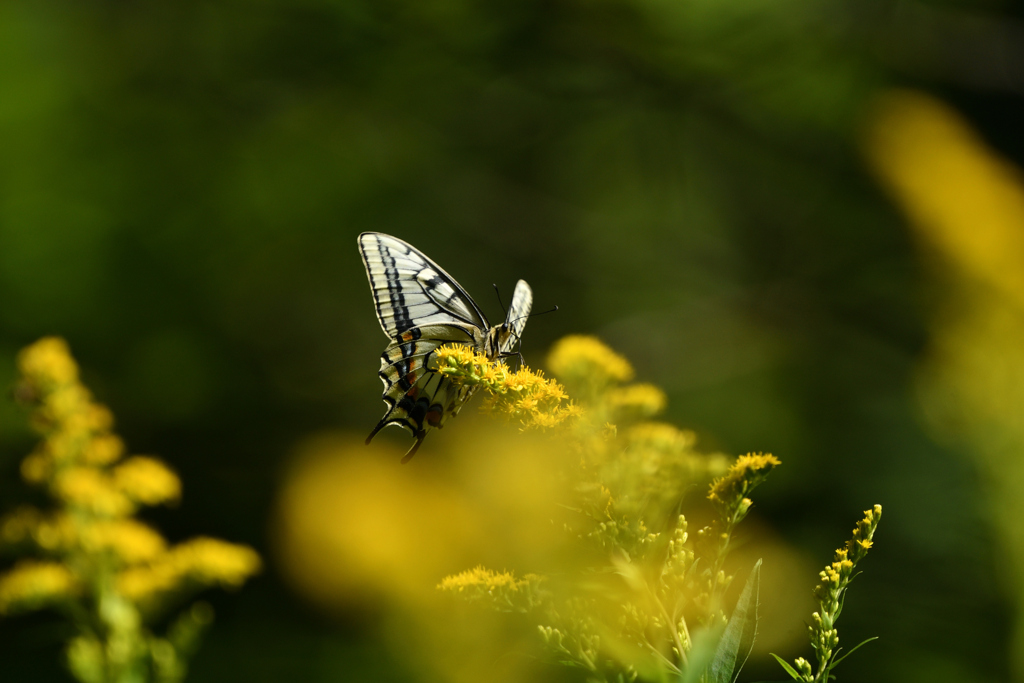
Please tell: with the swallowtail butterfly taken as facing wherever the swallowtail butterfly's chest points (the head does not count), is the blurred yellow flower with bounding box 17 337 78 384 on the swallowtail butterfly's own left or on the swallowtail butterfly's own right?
on the swallowtail butterfly's own right

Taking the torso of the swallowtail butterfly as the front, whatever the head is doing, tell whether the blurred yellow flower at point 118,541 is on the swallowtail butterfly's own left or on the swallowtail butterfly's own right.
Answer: on the swallowtail butterfly's own right

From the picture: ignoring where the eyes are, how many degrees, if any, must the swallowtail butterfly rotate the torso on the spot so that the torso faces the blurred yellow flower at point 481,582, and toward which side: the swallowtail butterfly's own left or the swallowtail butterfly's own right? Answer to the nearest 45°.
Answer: approximately 45° to the swallowtail butterfly's own right

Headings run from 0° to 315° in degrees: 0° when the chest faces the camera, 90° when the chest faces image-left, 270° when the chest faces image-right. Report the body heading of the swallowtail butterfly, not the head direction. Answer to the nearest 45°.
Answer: approximately 315°

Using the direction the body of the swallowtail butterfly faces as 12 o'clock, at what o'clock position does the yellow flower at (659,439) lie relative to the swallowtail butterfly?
The yellow flower is roughly at 1 o'clock from the swallowtail butterfly.

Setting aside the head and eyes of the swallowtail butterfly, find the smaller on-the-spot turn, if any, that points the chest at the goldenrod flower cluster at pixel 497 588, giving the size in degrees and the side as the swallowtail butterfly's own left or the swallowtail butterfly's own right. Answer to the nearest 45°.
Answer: approximately 45° to the swallowtail butterfly's own right

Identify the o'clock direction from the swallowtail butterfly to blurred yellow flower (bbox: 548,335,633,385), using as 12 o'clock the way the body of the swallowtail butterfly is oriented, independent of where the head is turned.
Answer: The blurred yellow flower is roughly at 1 o'clock from the swallowtail butterfly.
